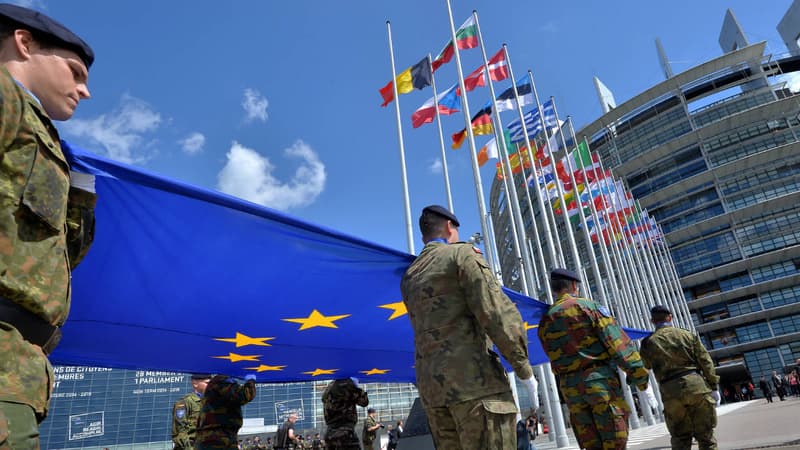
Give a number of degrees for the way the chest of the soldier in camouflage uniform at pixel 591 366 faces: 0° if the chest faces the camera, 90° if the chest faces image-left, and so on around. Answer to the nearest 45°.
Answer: approximately 225°

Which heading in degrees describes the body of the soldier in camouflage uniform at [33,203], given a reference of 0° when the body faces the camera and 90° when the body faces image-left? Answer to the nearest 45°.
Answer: approximately 270°

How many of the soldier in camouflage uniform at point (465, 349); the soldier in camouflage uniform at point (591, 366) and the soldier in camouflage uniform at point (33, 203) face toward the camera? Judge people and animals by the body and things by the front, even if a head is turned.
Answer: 0

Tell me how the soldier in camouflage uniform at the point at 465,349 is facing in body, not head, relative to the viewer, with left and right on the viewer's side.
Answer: facing away from the viewer and to the right of the viewer

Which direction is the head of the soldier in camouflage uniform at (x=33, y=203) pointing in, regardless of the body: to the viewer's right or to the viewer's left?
to the viewer's right

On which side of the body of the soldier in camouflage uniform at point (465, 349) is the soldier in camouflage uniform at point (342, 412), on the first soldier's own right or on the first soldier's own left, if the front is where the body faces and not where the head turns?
on the first soldier's own left

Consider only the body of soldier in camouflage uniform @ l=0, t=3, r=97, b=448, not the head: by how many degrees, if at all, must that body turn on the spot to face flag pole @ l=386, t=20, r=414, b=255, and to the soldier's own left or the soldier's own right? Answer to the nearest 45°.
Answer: approximately 45° to the soldier's own left

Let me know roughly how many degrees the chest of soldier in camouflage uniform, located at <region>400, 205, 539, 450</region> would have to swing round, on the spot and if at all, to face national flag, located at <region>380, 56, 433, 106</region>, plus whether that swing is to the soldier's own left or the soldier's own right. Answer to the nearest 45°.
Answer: approximately 45° to the soldier's own left

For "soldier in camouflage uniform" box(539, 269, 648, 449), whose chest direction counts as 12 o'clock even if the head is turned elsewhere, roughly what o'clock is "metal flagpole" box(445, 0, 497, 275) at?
The metal flagpole is roughly at 10 o'clock from the soldier in camouflage uniform.

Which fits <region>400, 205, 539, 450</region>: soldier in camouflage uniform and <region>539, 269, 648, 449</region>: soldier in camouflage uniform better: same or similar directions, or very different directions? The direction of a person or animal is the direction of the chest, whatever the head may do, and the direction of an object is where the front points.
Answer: same or similar directions

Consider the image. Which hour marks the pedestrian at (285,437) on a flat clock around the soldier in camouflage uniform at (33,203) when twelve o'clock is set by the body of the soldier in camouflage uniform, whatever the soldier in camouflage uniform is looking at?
The pedestrian is roughly at 10 o'clock from the soldier in camouflage uniform.

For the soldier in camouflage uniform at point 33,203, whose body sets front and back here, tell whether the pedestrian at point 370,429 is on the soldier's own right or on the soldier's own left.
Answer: on the soldier's own left

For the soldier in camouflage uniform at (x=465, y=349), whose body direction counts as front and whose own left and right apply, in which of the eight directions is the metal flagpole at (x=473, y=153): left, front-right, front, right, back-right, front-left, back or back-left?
front-left
